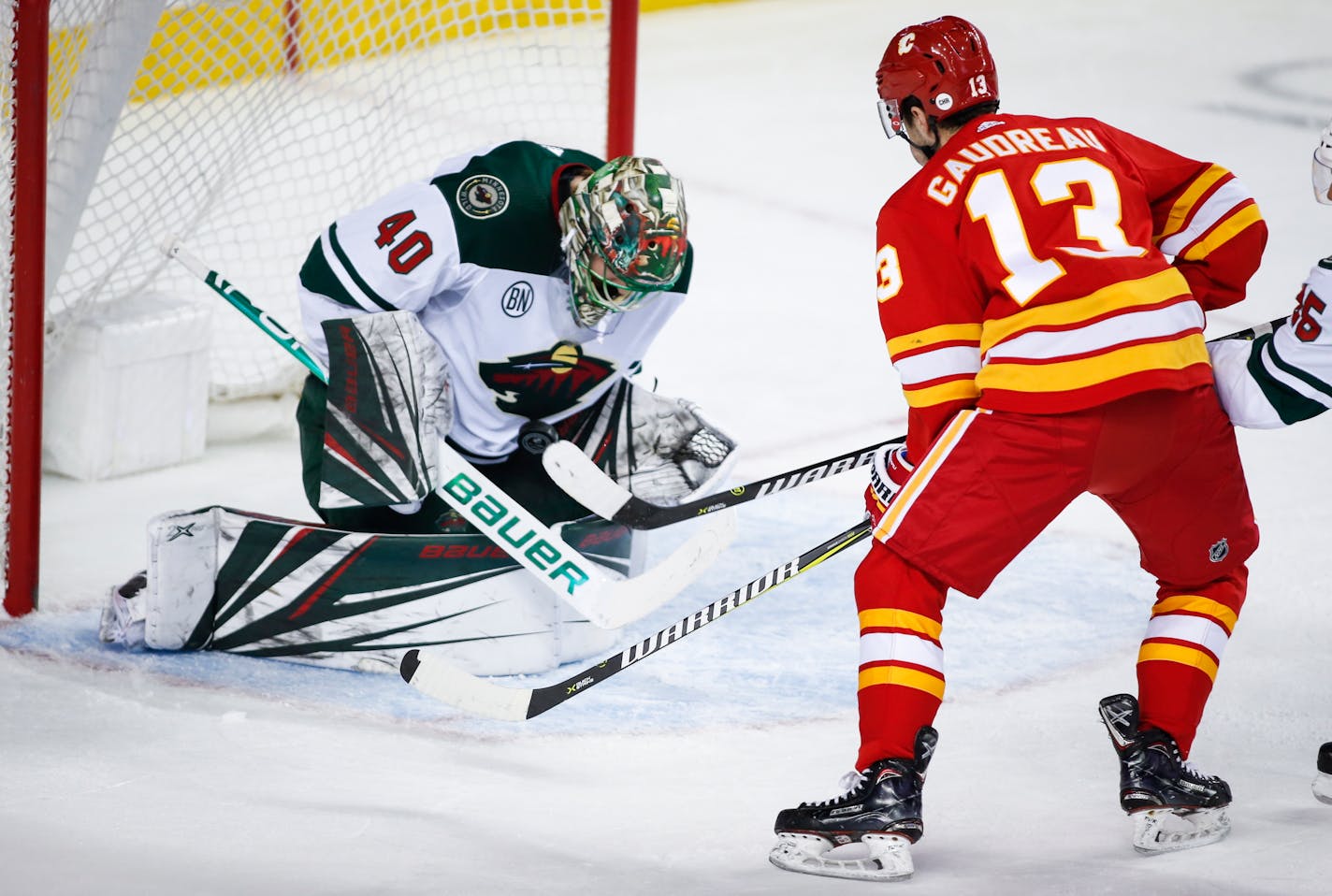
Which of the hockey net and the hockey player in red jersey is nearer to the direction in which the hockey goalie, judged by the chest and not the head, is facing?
the hockey player in red jersey

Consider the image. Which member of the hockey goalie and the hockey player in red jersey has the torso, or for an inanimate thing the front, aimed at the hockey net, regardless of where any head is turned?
the hockey player in red jersey

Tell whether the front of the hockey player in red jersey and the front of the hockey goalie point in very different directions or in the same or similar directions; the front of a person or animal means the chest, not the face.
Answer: very different directions

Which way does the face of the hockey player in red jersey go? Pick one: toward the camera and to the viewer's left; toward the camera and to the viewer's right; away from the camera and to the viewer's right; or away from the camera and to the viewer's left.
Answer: away from the camera and to the viewer's left

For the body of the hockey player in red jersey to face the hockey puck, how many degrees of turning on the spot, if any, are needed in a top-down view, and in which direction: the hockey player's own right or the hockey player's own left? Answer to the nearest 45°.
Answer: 0° — they already face it

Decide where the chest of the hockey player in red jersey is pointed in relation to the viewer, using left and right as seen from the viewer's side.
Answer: facing away from the viewer and to the left of the viewer

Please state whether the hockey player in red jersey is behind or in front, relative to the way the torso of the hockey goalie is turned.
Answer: in front

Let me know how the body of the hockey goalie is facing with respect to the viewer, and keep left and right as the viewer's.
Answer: facing the viewer and to the right of the viewer

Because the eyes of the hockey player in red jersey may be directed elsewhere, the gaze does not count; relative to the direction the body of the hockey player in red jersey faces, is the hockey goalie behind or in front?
in front

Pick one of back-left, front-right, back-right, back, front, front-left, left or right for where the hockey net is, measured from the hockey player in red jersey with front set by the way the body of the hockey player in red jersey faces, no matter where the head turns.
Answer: front
